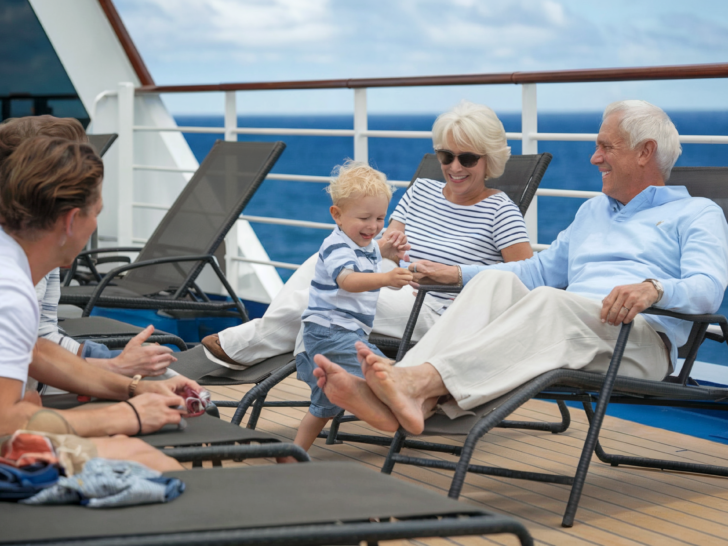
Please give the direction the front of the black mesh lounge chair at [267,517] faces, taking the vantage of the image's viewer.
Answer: facing to the right of the viewer

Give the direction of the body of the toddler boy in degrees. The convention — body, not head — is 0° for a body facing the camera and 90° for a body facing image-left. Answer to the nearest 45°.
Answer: approximately 315°

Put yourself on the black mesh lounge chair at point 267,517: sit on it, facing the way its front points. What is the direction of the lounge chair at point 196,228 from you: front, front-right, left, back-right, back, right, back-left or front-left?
left

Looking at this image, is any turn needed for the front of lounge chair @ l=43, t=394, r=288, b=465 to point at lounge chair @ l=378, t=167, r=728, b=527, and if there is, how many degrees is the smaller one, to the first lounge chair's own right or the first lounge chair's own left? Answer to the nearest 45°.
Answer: approximately 45° to the first lounge chair's own left

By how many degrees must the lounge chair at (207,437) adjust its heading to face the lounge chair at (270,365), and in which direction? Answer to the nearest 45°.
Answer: approximately 90° to its left

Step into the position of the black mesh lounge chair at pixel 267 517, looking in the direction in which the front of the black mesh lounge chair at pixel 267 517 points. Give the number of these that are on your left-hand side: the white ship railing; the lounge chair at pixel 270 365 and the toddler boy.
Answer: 3

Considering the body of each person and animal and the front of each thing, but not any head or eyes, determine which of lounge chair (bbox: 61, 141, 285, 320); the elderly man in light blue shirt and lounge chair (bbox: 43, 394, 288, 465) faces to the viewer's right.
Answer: lounge chair (bbox: 43, 394, 288, 465)
